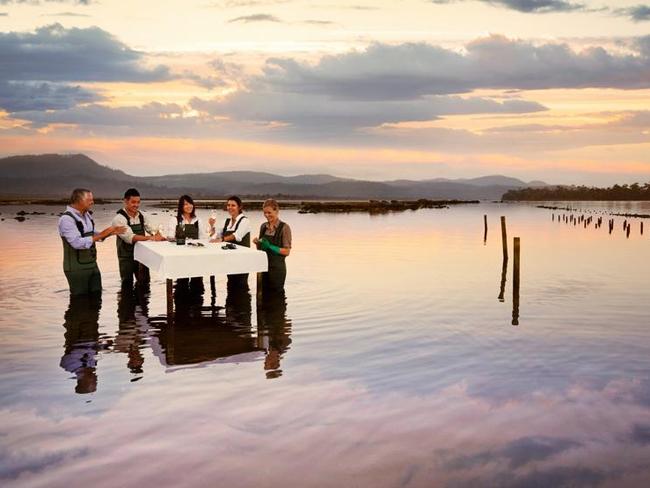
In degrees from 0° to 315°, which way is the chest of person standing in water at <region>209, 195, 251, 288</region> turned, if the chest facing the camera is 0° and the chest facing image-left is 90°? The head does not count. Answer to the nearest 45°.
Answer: approximately 45°

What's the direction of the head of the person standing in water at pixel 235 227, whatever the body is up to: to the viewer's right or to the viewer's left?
to the viewer's left

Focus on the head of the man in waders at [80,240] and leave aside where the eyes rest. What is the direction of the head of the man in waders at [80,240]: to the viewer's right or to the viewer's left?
to the viewer's right

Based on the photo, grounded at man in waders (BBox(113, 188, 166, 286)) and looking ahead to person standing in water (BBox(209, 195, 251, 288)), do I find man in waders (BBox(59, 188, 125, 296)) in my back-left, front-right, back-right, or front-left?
back-right

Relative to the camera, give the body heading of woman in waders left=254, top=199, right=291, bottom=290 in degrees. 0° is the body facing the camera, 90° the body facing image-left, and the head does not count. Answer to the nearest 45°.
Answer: approximately 45°

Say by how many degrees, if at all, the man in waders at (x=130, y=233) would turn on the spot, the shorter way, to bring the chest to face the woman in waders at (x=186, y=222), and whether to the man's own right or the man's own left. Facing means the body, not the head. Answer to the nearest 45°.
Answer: approximately 45° to the man's own left

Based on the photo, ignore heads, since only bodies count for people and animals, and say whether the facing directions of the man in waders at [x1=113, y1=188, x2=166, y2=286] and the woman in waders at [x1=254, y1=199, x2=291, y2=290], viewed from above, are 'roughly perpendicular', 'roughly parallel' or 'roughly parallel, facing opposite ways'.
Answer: roughly perpendicular
